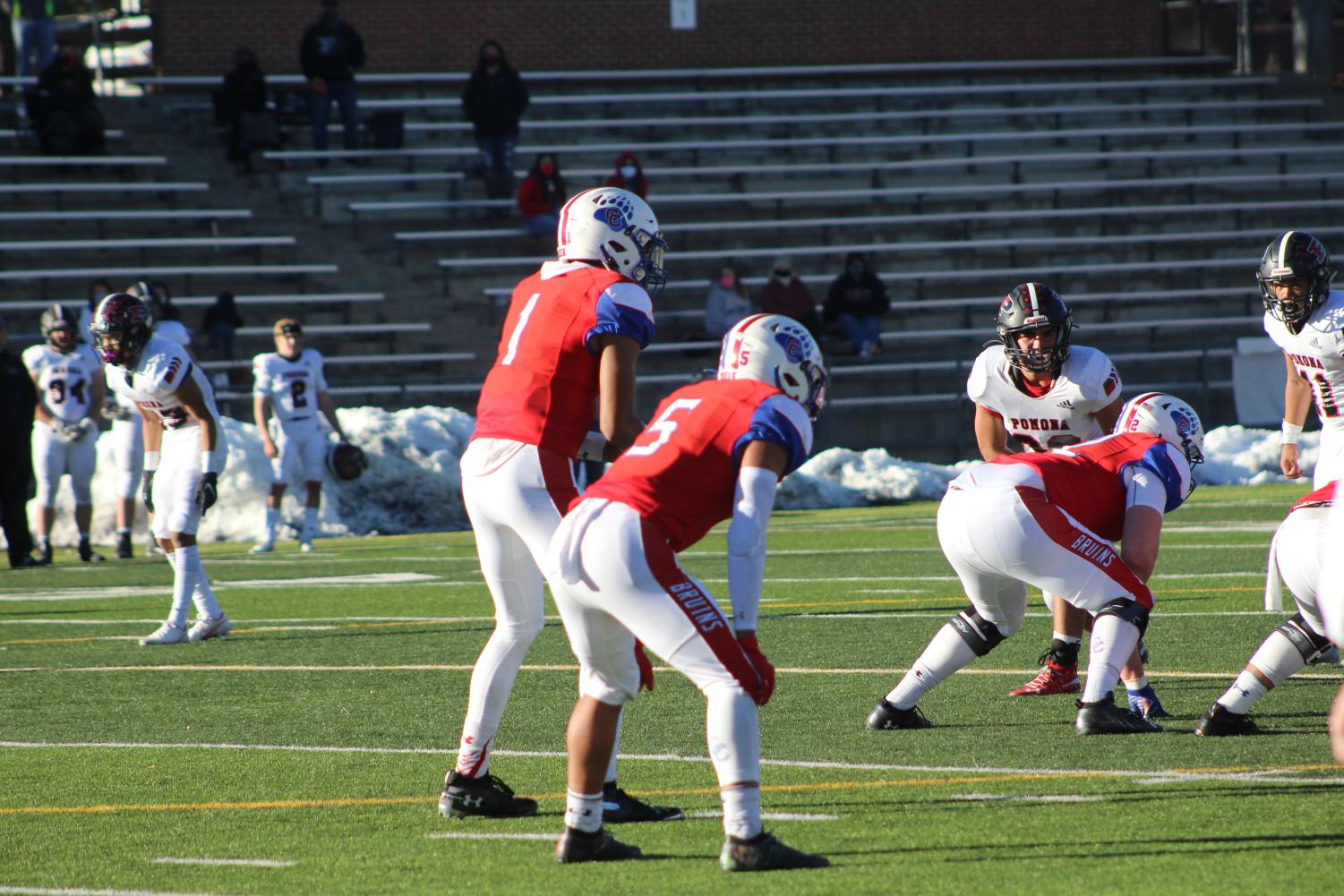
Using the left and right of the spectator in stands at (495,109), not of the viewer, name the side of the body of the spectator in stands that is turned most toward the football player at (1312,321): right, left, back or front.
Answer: front

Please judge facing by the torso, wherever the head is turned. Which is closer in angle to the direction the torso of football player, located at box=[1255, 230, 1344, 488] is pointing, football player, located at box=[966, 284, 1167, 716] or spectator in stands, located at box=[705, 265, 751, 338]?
the football player

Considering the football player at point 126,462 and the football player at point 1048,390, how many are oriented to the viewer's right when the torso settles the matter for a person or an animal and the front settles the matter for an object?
0

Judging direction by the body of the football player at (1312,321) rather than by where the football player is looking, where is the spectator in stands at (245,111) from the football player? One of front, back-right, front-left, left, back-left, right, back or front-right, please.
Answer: right

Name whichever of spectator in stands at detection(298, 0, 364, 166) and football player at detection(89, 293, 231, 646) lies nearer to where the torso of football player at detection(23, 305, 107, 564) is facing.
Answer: the football player

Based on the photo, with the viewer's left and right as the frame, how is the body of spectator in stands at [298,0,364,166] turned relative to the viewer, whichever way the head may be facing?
facing the viewer

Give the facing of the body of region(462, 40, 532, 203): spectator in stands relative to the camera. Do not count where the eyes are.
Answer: toward the camera

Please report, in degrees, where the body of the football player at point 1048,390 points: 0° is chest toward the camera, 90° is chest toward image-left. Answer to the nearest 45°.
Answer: approximately 0°

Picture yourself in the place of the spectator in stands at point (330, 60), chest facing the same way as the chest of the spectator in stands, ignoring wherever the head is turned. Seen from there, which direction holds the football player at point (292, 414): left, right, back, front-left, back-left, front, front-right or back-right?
front

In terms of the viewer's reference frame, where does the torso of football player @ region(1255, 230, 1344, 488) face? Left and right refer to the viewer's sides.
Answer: facing the viewer and to the left of the viewer

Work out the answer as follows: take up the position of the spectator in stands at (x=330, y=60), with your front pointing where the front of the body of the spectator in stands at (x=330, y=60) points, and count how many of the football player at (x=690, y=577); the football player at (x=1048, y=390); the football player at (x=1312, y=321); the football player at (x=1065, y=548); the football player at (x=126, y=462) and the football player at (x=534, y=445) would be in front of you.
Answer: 6

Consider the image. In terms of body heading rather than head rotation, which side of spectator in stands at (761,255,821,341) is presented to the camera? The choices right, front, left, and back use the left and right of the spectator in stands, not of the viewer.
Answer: front
